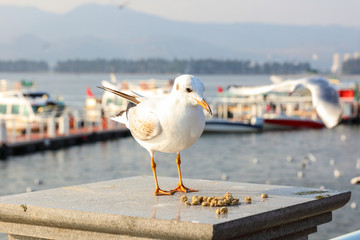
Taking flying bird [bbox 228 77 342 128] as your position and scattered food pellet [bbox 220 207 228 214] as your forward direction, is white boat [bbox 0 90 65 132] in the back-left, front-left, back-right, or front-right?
back-right

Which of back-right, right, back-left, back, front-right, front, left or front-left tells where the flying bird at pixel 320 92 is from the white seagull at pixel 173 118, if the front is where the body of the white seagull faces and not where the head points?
left

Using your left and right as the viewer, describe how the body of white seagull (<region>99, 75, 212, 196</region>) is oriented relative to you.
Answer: facing the viewer and to the right of the viewer

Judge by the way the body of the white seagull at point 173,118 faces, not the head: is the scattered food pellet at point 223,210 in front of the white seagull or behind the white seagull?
in front

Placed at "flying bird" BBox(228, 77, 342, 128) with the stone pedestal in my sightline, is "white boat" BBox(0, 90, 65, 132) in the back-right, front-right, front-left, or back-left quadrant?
back-right

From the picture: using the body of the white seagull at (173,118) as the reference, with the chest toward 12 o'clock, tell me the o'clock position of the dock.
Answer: The dock is roughly at 7 o'clock from the white seagull.

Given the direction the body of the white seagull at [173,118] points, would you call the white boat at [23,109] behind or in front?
behind
